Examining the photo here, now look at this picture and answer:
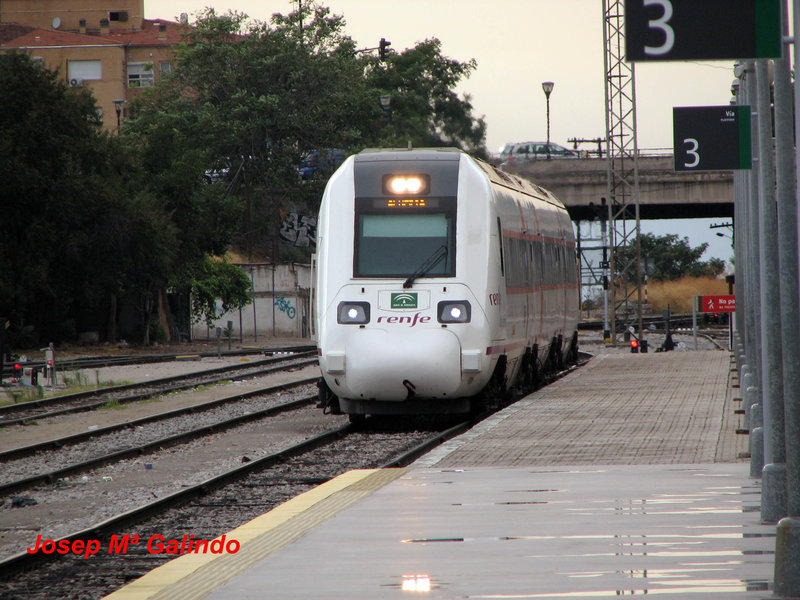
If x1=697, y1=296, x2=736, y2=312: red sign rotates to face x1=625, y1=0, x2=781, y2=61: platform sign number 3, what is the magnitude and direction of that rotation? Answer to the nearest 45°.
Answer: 0° — it already faces it

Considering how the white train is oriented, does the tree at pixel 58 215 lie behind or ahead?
behind

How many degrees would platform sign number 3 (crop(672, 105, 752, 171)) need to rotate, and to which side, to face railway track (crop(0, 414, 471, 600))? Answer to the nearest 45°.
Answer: approximately 45° to its right

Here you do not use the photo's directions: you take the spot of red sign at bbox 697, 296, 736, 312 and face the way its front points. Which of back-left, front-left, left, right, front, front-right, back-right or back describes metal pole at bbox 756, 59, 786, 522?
front

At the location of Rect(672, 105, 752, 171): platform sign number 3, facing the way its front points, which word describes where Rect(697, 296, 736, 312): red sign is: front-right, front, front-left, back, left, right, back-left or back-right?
back

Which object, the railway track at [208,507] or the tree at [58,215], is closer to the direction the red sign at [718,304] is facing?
the railway track

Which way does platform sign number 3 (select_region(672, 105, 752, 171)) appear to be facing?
toward the camera

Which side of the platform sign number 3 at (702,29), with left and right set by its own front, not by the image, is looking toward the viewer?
front

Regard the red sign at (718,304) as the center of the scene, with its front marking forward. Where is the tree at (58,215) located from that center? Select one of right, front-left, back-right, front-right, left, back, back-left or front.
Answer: right

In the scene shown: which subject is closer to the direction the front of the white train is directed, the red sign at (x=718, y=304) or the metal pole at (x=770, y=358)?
the metal pole

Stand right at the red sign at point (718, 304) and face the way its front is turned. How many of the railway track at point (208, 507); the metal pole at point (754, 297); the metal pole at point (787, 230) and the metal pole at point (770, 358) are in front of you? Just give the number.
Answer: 4

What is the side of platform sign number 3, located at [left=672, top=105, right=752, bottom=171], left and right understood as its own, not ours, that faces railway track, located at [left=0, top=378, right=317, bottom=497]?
right

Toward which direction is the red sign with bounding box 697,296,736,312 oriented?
toward the camera

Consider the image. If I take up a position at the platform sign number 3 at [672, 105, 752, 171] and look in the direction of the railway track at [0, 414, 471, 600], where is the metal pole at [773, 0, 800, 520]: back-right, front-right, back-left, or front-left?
front-left
